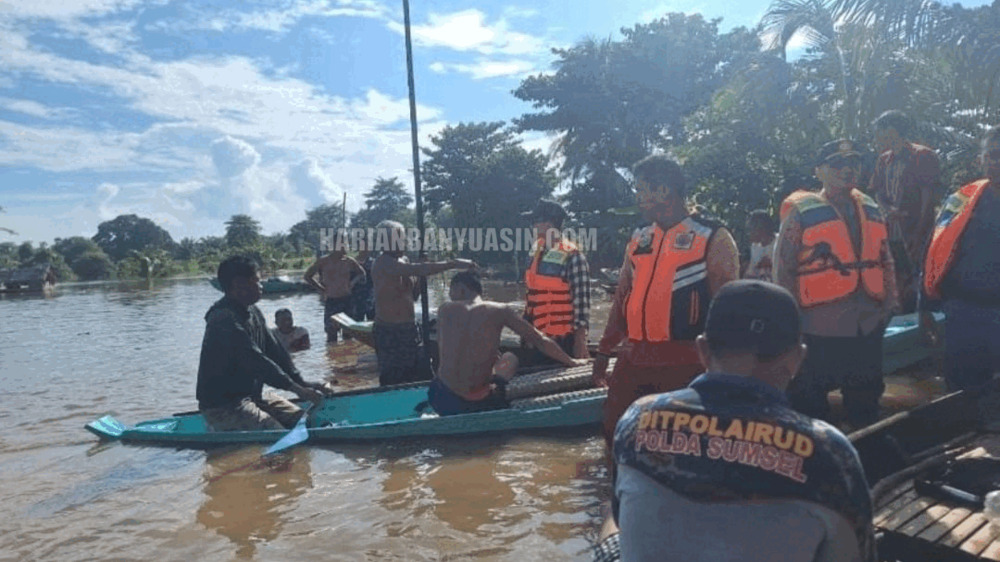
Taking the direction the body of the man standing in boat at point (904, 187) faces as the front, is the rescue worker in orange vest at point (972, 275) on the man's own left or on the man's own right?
on the man's own left

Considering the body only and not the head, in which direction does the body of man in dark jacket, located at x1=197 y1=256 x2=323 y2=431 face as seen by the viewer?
to the viewer's right

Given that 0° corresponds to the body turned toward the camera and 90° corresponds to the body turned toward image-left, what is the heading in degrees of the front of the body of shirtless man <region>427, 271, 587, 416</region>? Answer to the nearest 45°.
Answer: approximately 225°

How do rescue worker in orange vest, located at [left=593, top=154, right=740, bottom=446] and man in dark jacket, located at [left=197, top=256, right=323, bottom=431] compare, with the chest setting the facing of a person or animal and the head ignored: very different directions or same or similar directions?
very different directions

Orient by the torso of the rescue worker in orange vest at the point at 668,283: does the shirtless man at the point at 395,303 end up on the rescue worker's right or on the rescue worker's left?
on the rescue worker's right

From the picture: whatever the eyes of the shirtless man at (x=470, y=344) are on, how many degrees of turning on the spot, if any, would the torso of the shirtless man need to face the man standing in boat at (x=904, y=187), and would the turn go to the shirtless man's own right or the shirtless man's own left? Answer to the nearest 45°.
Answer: approximately 45° to the shirtless man's own right

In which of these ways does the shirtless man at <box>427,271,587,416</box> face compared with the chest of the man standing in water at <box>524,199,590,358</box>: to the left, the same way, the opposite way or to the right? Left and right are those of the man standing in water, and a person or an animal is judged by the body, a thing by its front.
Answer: the opposite way

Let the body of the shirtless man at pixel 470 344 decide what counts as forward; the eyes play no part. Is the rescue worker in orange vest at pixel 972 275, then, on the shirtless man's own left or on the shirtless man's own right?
on the shirtless man's own right

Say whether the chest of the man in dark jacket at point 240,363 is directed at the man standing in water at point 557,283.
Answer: yes

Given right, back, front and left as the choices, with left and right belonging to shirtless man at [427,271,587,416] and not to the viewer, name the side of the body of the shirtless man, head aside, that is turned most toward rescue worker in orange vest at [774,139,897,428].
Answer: right
